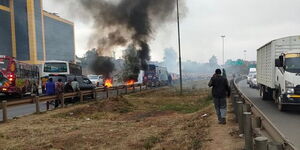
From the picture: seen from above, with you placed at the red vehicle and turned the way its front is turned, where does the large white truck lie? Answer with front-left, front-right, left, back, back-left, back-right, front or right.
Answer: right

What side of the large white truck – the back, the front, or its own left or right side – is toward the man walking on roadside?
right

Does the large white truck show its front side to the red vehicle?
no

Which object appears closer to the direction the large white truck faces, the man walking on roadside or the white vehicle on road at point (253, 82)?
the man walking on roadside

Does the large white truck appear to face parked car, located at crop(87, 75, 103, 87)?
no

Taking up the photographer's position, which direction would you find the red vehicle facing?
facing away from the viewer and to the right of the viewer

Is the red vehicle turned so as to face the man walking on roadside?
no

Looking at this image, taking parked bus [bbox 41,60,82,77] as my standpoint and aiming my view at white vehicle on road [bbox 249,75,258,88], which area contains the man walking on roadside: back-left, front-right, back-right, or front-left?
front-right

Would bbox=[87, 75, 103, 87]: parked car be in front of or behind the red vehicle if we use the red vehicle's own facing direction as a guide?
in front

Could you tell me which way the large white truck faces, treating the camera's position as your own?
facing the viewer and to the right of the viewer
